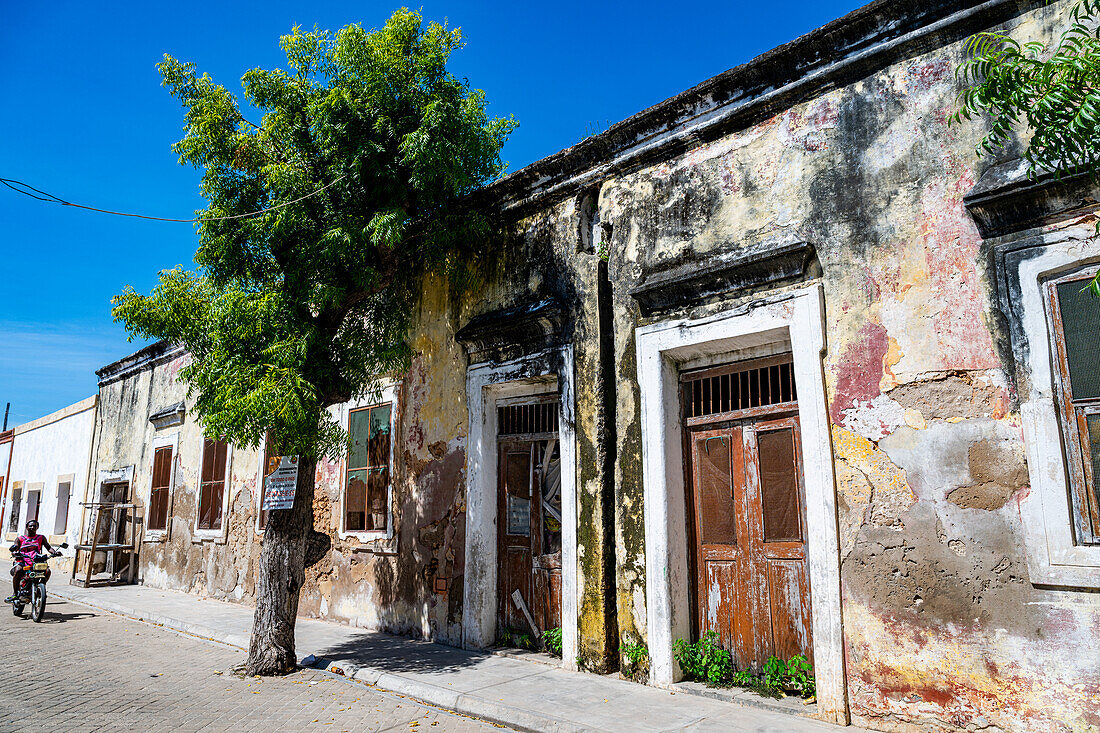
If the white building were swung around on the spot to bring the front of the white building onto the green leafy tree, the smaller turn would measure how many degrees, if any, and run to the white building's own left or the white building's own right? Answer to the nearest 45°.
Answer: approximately 45° to the white building's own left

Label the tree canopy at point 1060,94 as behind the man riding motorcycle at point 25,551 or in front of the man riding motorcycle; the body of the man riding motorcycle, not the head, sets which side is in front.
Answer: in front

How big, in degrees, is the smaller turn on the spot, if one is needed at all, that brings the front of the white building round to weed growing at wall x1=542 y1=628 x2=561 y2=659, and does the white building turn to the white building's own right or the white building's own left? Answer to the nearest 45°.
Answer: approximately 45° to the white building's own left

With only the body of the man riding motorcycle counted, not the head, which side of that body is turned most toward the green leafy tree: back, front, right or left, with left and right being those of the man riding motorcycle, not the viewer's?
front

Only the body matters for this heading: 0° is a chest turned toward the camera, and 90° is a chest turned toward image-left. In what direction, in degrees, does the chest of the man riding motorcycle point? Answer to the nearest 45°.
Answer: approximately 0°

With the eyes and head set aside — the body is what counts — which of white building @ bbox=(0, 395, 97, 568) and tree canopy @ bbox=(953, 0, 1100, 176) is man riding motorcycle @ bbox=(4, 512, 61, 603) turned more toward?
the tree canopy

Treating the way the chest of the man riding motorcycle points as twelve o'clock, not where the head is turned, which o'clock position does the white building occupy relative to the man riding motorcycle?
The white building is roughly at 6 o'clock from the man riding motorcycle.

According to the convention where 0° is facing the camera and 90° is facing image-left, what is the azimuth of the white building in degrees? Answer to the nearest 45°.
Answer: approximately 45°

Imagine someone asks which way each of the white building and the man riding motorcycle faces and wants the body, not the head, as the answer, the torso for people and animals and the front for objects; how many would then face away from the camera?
0

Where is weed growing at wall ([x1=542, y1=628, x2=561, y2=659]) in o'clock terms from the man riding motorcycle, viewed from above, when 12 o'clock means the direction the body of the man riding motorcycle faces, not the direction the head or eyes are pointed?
The weed growing at wall is roughly at 11 o'clock from the man riding motorcycle.

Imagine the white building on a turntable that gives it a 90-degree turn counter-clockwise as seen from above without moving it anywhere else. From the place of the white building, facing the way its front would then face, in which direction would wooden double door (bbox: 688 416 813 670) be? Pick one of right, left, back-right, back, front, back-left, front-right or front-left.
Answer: front-right

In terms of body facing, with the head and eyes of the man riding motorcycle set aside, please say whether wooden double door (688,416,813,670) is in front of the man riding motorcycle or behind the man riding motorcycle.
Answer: in front

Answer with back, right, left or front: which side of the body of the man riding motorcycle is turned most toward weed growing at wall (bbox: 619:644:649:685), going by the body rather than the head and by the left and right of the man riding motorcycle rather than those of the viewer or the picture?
front
